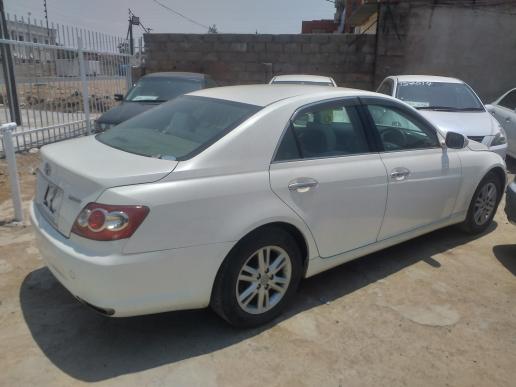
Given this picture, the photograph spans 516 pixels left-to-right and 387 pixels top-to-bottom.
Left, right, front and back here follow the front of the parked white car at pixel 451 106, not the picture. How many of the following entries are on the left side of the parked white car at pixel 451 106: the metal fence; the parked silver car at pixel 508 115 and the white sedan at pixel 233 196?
1

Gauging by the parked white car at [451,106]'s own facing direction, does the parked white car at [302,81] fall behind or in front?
behind

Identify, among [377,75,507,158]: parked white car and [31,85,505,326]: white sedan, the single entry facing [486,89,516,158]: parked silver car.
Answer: the white sedan

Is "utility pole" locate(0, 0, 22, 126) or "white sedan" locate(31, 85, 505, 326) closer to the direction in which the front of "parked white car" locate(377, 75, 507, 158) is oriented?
the white sedan

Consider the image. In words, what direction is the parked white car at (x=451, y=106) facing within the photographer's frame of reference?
facing the viewer and to the right of the viewer

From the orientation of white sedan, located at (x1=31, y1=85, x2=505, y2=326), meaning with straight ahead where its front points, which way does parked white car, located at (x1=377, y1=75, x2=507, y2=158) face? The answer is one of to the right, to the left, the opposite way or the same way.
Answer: to the right

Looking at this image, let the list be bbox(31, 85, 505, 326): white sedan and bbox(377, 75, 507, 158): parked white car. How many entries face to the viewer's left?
0

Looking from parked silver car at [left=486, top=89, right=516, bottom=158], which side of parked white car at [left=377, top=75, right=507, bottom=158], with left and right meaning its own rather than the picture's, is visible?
left

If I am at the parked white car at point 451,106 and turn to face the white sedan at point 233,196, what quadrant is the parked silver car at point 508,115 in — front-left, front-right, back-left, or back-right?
back-left

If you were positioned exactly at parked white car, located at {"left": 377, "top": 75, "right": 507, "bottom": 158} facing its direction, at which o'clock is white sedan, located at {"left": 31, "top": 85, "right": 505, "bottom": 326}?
The white sedan is roughly at 2 o'clock from the parked white car.

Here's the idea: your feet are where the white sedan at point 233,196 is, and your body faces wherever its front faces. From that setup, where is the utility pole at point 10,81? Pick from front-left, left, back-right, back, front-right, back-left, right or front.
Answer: left

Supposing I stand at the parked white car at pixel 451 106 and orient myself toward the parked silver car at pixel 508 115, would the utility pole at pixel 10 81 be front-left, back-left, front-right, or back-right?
back-left

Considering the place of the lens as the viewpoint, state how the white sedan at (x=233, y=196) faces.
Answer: facing away from the viewer and to the right of the viewer

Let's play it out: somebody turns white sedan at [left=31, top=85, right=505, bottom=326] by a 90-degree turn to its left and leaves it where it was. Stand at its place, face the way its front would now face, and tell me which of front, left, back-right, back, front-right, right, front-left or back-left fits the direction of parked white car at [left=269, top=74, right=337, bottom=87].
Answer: front-right
